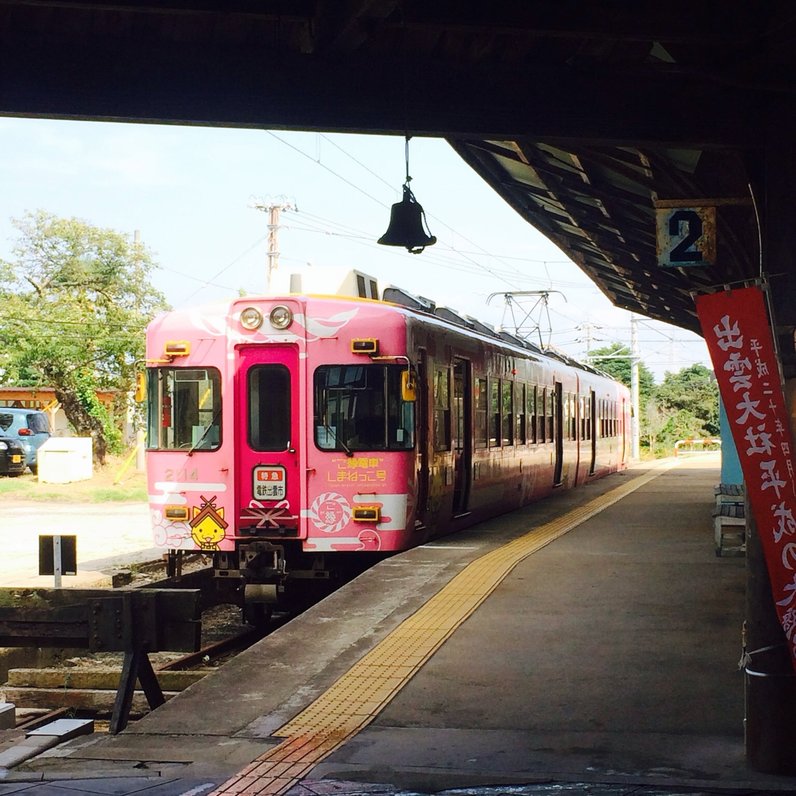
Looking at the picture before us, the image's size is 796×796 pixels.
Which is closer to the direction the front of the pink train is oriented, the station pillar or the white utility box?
the station pillar

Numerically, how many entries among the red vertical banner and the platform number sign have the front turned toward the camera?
2

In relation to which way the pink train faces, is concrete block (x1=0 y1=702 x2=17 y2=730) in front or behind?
in front

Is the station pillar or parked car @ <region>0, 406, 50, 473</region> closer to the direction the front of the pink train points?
the station pillar

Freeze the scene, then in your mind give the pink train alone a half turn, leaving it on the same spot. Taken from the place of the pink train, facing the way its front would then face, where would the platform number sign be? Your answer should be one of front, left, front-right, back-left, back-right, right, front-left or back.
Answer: right

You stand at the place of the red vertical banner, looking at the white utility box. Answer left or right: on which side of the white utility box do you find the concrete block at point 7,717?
left

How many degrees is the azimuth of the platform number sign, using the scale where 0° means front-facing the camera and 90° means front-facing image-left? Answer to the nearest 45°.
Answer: approximately 0°

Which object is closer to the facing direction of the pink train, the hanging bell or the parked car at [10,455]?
the hanging bell

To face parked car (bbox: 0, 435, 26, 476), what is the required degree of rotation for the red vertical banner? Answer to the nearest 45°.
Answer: approximately 135° to its right

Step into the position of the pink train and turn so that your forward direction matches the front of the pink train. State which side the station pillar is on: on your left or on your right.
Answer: on your left

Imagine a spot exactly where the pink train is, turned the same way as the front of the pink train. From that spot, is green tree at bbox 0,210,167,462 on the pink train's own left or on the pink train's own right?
on the pink train's own right

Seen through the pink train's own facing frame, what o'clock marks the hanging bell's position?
The hanging bell is roughly at 12 o'clock from the pink train.

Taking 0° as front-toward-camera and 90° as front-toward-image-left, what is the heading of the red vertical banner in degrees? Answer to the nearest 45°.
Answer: approximately 0°
